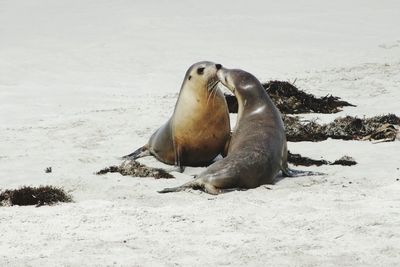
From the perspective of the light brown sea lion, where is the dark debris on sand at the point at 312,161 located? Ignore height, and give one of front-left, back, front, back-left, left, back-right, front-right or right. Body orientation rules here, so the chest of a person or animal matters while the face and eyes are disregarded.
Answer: front-left

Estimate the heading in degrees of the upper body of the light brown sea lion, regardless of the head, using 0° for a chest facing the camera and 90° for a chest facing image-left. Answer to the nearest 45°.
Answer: approximately 315°

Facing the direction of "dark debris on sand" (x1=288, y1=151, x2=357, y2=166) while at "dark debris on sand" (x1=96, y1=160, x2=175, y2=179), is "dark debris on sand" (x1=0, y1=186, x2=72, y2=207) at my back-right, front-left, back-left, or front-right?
back-right

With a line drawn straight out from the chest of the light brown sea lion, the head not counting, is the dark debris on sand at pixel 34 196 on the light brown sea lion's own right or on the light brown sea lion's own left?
on the light brown sea lion's own right

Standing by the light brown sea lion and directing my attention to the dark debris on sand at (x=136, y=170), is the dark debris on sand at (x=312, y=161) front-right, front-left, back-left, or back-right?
back-left

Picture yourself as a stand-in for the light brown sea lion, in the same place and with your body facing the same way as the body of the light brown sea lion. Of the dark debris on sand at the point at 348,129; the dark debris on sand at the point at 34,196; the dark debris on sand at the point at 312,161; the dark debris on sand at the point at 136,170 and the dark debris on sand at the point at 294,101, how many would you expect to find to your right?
2
